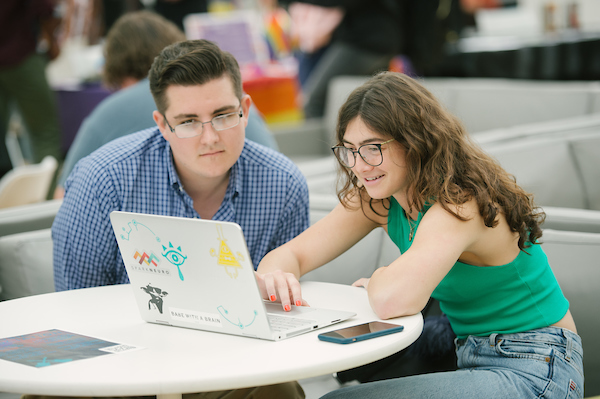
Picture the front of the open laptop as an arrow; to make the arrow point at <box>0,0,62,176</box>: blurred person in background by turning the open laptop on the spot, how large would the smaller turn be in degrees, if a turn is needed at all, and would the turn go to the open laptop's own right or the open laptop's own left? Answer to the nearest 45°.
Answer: approximately 45° to the open laptop's own left

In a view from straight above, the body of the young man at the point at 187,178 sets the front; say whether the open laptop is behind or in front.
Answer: in front
